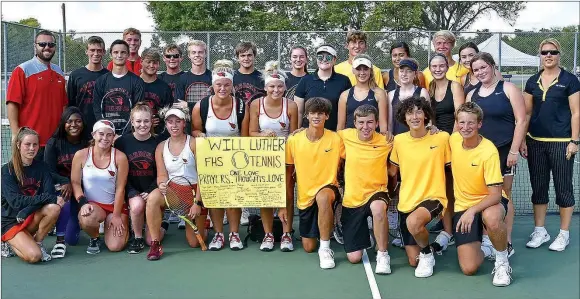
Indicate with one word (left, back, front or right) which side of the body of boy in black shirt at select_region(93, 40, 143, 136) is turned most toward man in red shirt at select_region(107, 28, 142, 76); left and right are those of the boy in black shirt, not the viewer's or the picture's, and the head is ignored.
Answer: back

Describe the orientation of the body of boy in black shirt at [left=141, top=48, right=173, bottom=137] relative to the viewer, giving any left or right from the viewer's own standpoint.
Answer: facing the viewer

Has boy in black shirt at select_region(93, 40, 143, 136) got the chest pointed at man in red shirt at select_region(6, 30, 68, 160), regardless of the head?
no

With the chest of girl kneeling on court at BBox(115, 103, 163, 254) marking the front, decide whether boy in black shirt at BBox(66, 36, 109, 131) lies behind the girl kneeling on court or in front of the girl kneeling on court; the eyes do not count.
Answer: behind

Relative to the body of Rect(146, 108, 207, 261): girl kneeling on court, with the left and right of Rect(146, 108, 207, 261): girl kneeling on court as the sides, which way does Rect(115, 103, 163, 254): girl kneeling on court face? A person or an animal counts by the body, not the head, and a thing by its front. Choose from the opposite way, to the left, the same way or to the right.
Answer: the same way

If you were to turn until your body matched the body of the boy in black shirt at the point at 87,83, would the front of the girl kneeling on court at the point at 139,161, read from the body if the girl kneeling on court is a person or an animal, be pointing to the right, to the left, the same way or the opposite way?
the same way

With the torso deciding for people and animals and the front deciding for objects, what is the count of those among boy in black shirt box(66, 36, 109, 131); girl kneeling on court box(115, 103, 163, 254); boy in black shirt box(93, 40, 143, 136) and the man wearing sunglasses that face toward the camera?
4

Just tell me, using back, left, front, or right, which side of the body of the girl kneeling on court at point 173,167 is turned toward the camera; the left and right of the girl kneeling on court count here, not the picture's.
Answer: front

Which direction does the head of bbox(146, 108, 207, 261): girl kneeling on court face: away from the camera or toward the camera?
toward the camera

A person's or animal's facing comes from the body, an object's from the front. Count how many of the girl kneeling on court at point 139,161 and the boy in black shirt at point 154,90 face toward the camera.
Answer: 2

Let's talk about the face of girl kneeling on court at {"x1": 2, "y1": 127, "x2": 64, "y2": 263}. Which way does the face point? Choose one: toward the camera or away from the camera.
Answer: toward the camera

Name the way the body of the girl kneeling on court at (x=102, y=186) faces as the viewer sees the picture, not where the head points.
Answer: toward the camera

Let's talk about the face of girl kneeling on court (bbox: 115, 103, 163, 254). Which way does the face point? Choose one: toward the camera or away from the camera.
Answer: toward the camera

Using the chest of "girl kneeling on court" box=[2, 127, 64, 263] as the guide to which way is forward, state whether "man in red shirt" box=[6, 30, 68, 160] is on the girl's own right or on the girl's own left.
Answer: on the girl's own left

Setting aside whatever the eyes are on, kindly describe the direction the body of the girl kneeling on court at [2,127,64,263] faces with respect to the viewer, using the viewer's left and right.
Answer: facing the viewer and to the right of the viewer

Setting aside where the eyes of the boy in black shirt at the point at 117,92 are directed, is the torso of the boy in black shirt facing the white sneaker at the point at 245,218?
no

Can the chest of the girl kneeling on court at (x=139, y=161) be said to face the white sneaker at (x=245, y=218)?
no
